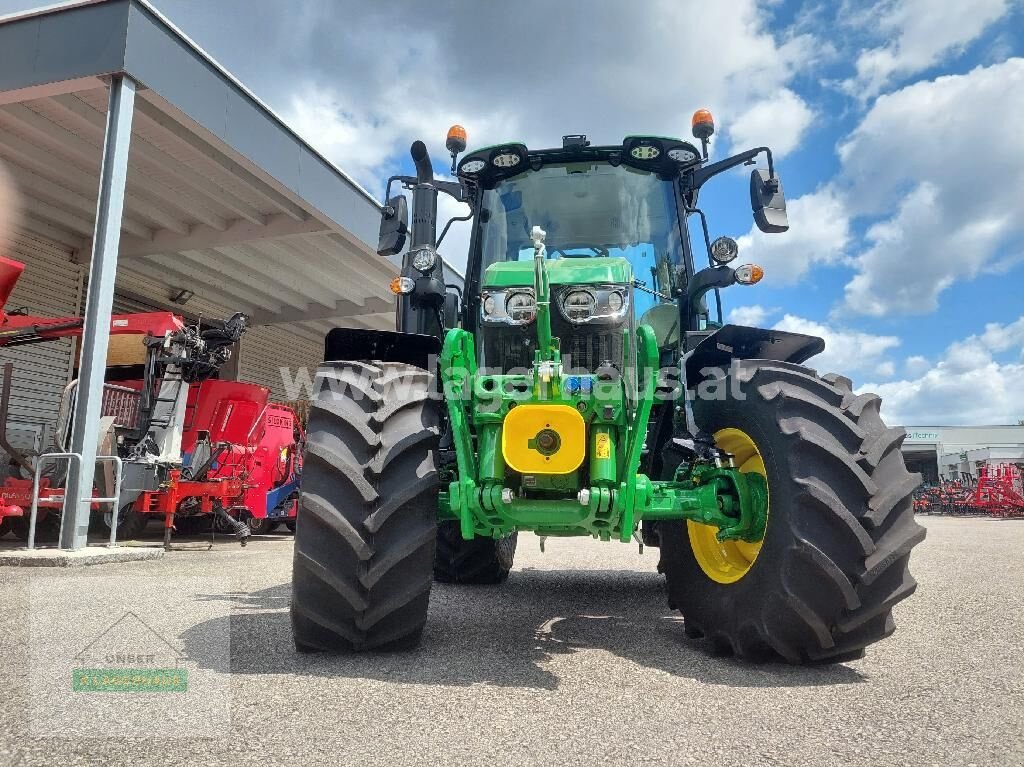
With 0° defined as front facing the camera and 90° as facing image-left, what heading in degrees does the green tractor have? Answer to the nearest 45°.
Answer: approximately 0°

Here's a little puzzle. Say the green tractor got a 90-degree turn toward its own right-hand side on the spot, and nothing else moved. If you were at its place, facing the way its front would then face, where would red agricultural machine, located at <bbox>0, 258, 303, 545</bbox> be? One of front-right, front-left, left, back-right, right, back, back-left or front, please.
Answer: front-right

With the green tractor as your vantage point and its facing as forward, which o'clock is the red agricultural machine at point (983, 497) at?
The red agricultural machine is roughly at 7 o'clock from the green tractor.
